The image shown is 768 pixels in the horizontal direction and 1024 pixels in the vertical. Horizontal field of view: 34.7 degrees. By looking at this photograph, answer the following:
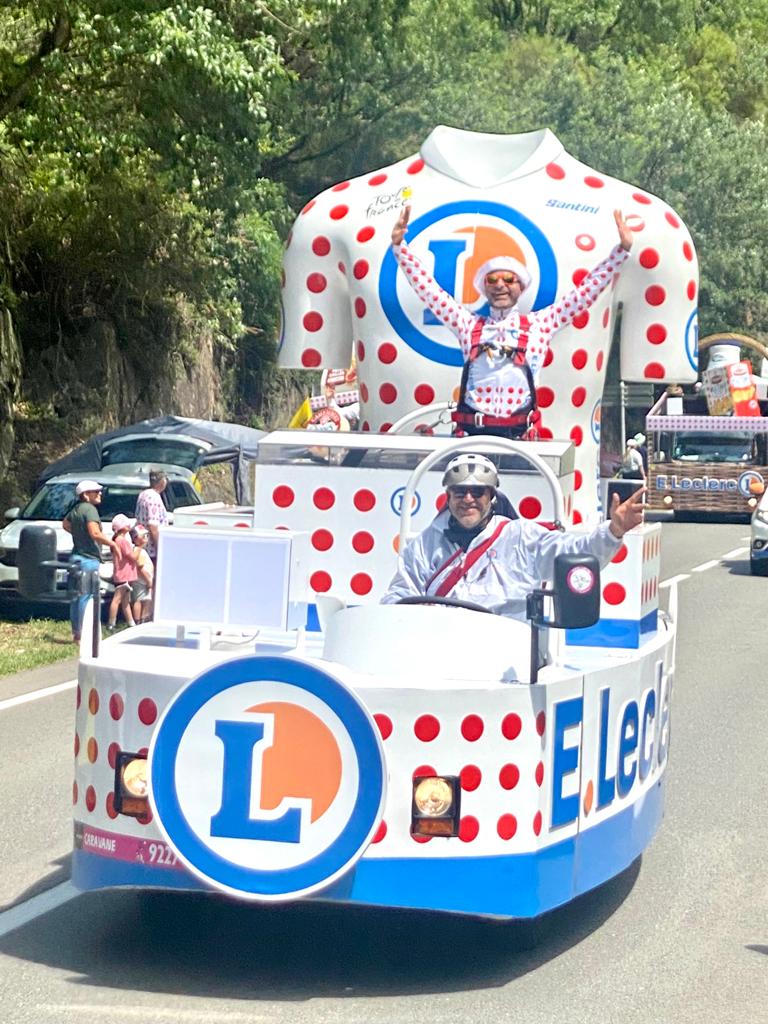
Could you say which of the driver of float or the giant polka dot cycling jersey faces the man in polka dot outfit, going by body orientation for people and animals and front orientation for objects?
the giant polka dot cycling jersey

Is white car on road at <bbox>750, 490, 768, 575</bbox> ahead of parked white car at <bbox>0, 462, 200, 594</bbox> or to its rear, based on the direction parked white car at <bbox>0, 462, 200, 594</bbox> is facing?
to the rear

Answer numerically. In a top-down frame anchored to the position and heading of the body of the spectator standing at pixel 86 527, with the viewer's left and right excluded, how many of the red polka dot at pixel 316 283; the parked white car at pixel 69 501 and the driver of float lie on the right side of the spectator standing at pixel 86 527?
2

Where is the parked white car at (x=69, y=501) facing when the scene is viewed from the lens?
facing the viewer and to the left of the viewer

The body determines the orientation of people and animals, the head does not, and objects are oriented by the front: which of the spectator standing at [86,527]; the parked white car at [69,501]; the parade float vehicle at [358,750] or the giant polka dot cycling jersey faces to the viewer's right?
the spectator standing

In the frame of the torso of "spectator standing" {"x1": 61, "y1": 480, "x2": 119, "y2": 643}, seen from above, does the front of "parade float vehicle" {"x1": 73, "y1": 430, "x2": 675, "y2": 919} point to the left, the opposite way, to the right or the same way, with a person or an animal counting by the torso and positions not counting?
to the right

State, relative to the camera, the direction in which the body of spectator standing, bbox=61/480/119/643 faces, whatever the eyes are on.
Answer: to the viewer's right

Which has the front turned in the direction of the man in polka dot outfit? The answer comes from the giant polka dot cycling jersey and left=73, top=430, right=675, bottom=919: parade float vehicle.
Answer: the giant polka dot cycling jersey

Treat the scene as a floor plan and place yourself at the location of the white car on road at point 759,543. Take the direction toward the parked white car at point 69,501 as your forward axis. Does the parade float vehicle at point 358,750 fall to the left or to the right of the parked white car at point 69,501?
left
